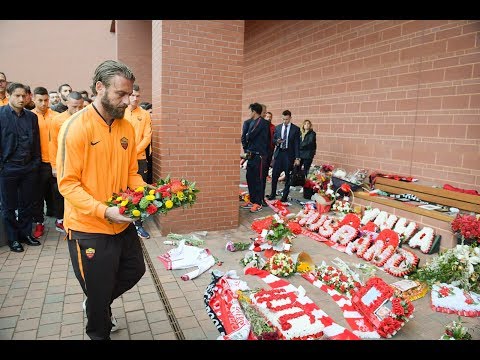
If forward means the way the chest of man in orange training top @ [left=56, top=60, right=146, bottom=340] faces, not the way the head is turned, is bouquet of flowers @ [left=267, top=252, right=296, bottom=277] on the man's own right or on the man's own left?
on the man's own left

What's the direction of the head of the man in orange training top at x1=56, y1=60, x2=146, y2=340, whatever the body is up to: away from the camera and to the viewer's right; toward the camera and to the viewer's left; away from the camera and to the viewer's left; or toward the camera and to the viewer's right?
toward the camera and to the viewer's right

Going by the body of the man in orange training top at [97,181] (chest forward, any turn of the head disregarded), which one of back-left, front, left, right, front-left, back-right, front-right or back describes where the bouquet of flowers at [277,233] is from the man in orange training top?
left

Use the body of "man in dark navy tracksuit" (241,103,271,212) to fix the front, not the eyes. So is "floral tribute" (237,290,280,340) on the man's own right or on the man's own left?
on the man's own left

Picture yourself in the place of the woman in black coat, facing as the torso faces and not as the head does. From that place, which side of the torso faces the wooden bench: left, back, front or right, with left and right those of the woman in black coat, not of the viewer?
left

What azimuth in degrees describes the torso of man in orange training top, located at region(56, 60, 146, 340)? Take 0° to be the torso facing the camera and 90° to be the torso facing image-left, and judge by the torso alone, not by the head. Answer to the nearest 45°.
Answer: approximately 315°
